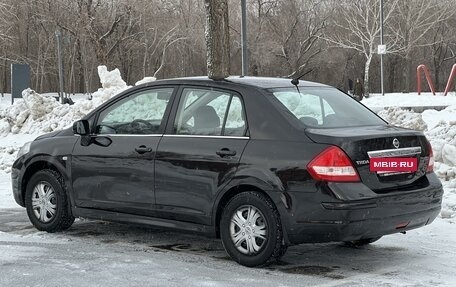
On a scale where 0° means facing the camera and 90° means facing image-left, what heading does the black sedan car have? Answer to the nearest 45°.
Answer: approximately 135°

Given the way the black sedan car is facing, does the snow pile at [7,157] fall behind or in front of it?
in front

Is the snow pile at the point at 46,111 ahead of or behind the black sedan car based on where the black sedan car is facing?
ahead
